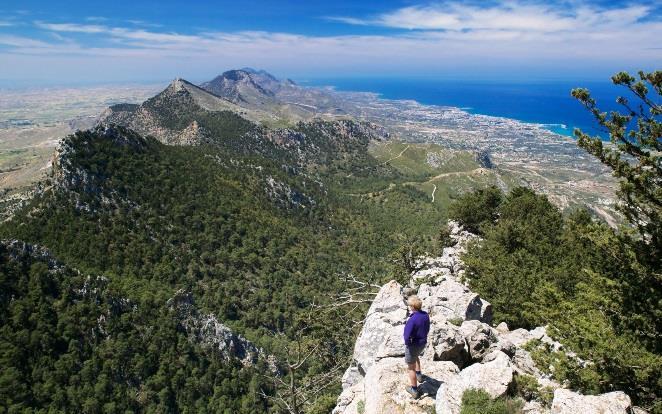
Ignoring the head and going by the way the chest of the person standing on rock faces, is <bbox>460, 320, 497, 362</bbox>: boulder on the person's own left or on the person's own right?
on the person's own right

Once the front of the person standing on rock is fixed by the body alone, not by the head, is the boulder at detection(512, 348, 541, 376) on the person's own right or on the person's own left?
on the person's own right

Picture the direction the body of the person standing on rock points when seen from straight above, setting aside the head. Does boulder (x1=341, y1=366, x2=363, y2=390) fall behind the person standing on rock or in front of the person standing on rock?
in front

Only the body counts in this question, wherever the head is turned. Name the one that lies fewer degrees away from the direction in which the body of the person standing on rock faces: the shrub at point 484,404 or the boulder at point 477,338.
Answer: the boulder

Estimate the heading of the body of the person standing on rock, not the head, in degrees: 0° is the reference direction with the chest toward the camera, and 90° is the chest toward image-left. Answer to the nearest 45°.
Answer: approximately 135°

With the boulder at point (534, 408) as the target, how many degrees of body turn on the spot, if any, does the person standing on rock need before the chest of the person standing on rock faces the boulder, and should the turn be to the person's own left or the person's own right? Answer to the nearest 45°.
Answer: approximately 135° to the person's own right

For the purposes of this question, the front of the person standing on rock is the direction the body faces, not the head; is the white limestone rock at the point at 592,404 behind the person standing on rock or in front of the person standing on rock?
behind

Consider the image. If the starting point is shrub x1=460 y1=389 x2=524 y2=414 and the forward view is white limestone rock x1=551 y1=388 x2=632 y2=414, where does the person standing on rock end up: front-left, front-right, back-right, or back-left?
back-left
